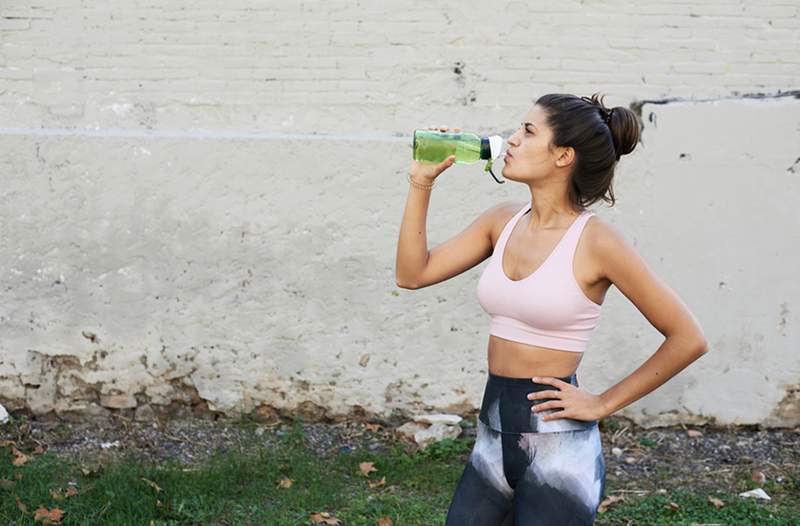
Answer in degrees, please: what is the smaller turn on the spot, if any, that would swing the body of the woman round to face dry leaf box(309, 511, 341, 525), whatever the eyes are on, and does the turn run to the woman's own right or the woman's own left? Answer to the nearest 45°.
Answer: approximately 90° to the woman's own right

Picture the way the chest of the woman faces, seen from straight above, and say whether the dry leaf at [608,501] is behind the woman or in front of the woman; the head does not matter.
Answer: behind

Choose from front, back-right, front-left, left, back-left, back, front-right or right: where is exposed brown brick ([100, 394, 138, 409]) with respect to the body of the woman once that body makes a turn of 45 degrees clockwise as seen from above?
front-right

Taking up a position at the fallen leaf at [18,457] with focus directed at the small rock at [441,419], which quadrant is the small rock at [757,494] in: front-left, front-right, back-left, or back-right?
front-right

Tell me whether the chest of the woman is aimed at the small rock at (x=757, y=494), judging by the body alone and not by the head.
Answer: no

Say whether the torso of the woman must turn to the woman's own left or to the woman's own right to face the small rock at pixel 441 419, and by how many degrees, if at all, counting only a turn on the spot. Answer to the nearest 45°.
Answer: approximately 135° to the woman's own right

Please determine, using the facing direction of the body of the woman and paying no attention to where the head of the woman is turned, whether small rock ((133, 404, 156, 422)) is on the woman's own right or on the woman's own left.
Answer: on the woman's own right

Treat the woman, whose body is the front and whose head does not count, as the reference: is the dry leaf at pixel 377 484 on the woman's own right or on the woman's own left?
on the woman's own right

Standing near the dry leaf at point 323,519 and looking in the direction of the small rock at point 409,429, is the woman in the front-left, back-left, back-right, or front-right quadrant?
back-right

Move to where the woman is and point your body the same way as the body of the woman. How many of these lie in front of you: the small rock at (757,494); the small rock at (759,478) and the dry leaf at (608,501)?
0

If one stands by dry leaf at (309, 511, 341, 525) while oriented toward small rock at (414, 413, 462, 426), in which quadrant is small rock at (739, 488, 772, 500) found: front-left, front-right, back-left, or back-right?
front-right

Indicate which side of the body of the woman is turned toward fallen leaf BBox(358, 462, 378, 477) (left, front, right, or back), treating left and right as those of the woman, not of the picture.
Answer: right

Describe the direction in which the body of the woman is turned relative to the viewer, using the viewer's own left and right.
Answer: facing the viewer and to the left of the viewer

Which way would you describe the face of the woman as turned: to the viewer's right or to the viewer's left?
to the viewer's left
